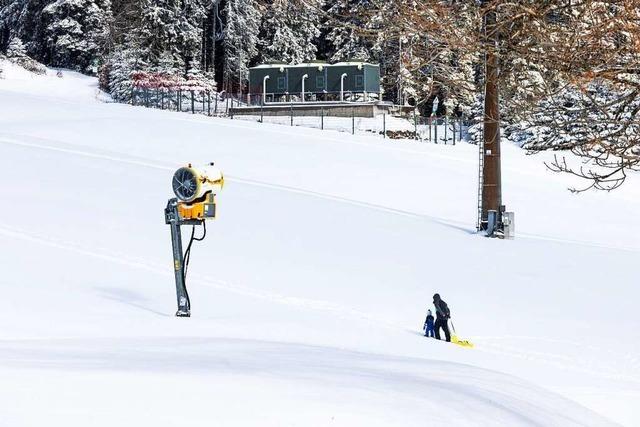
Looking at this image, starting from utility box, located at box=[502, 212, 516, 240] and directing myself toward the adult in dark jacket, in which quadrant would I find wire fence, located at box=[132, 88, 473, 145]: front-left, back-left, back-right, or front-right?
back-right

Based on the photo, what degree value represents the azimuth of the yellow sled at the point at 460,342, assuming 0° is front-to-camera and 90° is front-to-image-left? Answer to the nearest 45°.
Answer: approximately 90°

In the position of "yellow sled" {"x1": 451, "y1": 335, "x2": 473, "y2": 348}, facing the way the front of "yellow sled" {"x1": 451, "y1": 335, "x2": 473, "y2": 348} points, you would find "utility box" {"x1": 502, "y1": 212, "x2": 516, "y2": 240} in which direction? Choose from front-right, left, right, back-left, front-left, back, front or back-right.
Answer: right

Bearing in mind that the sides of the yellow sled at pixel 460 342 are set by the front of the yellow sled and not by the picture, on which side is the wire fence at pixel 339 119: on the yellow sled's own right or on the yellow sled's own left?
on the yellow sled's own right
